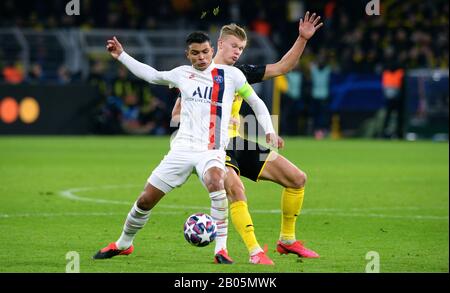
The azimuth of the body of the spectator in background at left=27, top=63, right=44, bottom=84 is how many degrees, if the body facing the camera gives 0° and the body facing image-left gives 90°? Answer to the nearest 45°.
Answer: approximately 0°

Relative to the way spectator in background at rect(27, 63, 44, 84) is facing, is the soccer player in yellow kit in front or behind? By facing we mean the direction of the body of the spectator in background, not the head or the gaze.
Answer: in front

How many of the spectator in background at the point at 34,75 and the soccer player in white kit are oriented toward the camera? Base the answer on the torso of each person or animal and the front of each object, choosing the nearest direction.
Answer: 2

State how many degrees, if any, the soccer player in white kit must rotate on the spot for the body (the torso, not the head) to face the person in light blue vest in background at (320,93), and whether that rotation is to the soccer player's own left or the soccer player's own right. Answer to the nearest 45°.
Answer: approximately 180°

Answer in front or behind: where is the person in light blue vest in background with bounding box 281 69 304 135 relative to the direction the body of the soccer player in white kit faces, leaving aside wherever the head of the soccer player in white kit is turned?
behind

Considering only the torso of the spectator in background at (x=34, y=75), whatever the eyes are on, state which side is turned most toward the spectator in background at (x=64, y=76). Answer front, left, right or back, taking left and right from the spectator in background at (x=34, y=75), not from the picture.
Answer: left

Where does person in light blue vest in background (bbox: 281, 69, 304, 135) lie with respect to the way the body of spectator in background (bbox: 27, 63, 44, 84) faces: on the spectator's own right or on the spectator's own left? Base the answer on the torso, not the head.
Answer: on the spectator's own left

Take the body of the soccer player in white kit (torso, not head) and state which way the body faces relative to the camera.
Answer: toward the camera

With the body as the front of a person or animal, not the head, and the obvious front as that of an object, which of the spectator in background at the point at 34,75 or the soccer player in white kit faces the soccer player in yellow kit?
the spectator in background

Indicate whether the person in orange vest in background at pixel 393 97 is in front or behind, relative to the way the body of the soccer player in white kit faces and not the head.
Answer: behind

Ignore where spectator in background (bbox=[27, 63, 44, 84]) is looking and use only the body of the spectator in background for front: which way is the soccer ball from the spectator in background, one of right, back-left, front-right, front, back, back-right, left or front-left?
front
